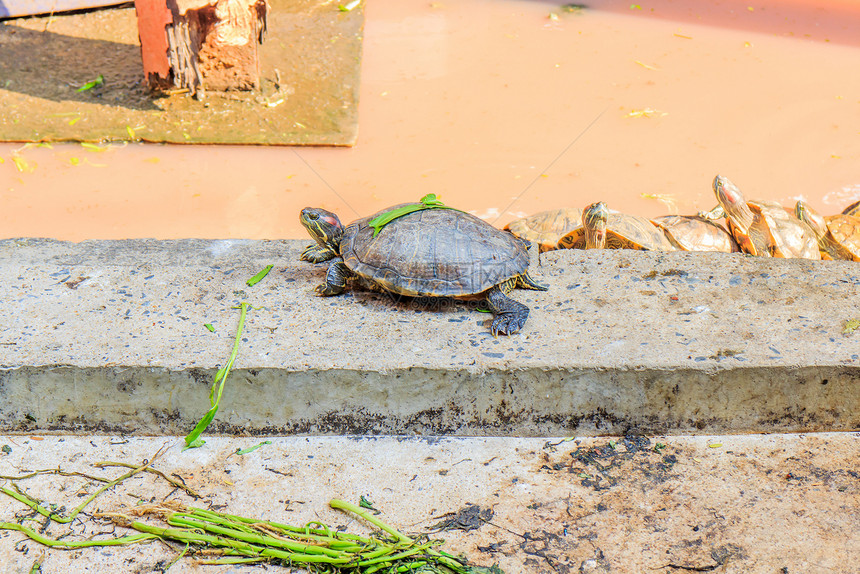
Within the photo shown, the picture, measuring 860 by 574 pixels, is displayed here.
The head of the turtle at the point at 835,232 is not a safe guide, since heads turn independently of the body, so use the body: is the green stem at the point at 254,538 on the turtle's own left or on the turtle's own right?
on the turtle's own left

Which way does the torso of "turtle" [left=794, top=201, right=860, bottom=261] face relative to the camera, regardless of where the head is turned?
to the viewer's left

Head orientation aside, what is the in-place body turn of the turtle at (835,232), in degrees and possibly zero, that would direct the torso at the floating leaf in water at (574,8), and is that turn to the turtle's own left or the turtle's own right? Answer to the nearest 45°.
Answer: approximately 45° to the turtle's own right

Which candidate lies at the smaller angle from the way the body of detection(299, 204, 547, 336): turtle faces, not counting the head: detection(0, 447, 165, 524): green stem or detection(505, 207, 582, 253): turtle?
the green stem

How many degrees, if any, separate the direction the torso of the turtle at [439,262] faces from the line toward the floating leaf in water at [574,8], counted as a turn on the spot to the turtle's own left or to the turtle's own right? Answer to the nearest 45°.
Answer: approximately 90° to the turtle's own right

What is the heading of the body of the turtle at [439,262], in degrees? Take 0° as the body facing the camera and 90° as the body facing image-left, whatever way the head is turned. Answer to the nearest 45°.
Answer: approximately 90°

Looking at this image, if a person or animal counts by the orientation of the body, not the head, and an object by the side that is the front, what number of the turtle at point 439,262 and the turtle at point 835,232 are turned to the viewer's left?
2
